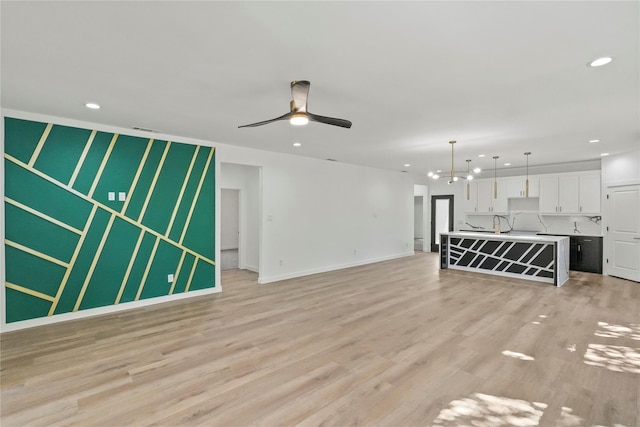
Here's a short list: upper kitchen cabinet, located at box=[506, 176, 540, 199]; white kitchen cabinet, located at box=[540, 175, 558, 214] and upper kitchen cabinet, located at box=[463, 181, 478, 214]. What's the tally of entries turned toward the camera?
3

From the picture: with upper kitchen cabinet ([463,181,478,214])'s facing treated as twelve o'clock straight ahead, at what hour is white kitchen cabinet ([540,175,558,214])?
The white kitchen cabinet is roughly at 10 o'clock from the upper kitchen cabinet.

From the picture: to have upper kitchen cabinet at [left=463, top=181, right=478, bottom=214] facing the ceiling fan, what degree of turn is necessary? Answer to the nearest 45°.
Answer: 0° — it already faces it

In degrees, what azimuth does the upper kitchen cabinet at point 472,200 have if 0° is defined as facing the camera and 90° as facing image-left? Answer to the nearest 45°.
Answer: approximately 0°

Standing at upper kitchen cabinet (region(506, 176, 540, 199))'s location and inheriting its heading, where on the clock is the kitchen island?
The kitchen island is roughly at 12 o'clock from the upper kitchen cabinet.

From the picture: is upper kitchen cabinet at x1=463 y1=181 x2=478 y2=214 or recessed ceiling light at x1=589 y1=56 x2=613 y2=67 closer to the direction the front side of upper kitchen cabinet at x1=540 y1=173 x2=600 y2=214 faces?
the recessed ceiling light

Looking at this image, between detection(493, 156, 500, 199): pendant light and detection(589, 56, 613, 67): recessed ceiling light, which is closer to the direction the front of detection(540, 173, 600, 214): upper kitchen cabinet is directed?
the recessed ceiling light

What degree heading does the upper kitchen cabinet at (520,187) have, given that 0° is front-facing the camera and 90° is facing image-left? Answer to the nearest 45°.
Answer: approximately 0°
